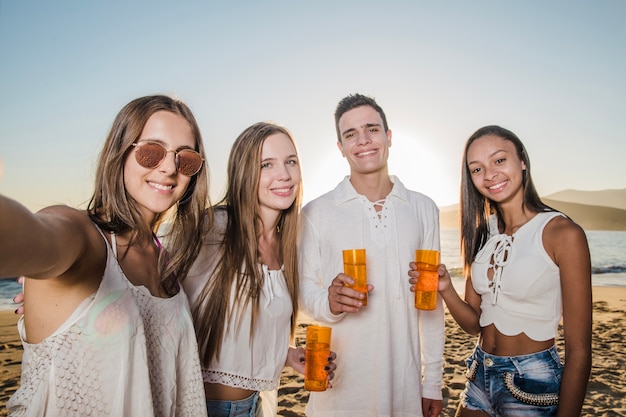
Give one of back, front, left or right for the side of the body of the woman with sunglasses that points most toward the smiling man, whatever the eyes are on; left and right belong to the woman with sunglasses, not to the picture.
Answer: left

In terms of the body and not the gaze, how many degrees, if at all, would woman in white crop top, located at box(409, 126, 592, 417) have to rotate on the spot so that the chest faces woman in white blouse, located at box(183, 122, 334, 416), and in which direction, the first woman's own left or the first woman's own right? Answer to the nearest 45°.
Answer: approximately 45° to the first woman's own right

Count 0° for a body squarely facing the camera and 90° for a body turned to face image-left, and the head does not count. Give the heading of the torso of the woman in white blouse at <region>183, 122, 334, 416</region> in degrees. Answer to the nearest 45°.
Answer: approximately 315°

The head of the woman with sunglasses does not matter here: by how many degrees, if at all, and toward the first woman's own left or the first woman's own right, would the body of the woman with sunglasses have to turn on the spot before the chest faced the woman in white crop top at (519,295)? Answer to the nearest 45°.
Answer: approximately 45° to the first woman's own left

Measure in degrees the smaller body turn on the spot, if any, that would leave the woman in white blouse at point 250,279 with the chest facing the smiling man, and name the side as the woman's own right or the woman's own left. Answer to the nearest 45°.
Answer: approximately 90° to the woman's own left

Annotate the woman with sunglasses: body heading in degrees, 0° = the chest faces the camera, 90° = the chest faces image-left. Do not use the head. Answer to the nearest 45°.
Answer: approximately 315°

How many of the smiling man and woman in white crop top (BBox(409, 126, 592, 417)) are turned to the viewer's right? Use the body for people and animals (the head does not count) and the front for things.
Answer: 0
